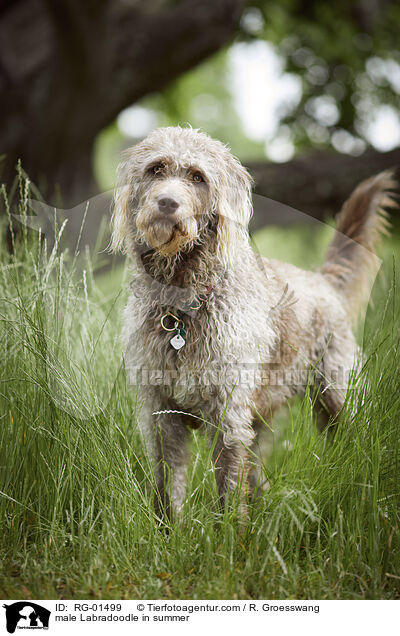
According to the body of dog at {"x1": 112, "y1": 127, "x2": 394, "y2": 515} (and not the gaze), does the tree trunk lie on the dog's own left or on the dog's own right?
on the dog's own right

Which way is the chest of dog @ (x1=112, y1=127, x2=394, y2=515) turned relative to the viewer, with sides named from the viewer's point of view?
facing the viewer and to the left of the viewer
